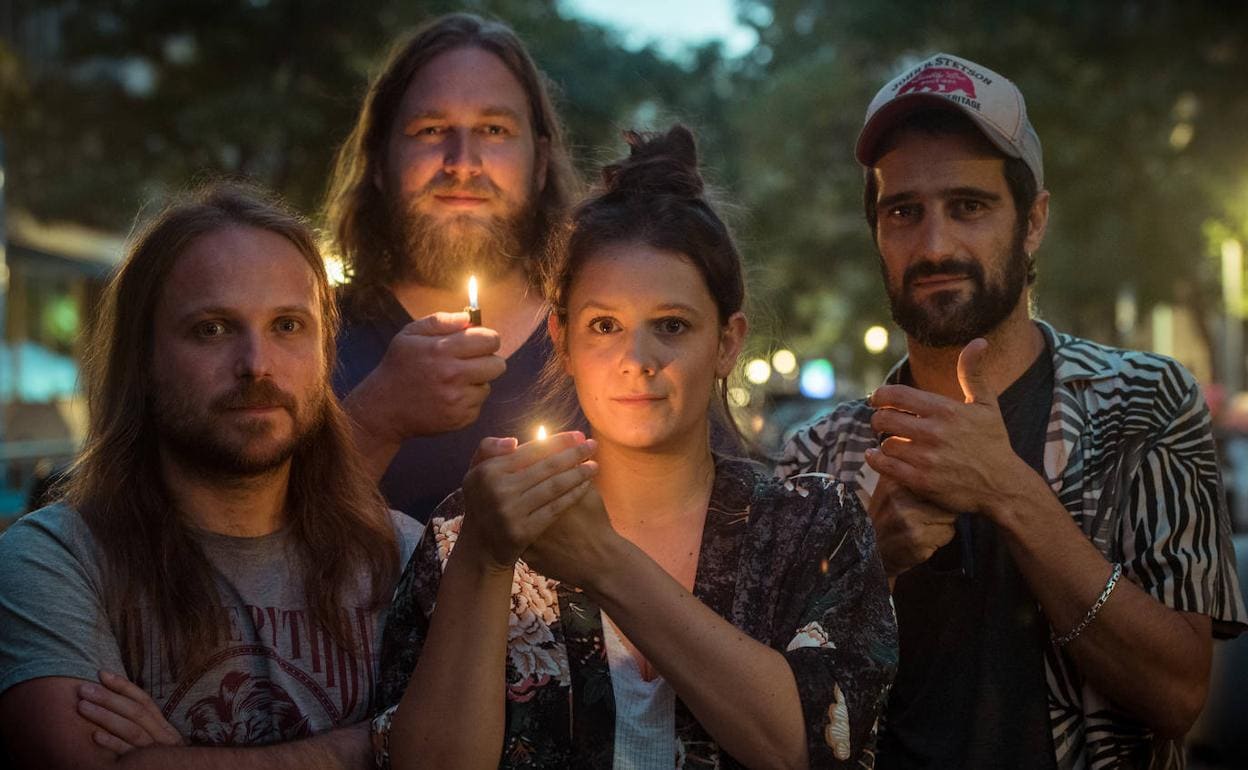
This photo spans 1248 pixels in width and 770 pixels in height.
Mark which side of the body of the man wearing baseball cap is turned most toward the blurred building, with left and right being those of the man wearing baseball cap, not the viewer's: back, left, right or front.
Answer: right

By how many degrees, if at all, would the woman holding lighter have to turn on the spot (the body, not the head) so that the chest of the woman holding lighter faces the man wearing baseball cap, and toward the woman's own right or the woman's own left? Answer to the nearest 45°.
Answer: approximately 135° to the woman's own left

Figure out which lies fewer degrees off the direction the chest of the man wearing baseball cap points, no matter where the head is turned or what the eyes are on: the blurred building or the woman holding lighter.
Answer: the woman holding lighter

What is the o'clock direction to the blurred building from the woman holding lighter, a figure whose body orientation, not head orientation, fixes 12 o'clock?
The blurred building is roughly at 5 o'clock from the woman holding lighter.

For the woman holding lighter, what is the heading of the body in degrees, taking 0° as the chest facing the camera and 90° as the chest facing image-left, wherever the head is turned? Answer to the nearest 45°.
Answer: approximately 0°
